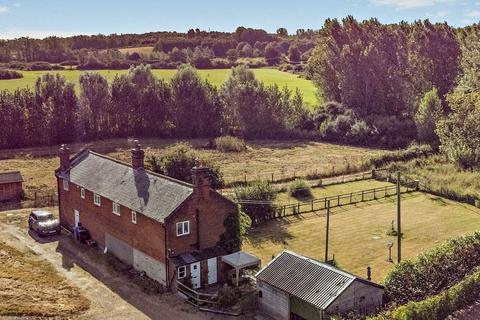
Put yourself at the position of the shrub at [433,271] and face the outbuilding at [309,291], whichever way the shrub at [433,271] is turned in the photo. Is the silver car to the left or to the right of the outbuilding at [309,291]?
right

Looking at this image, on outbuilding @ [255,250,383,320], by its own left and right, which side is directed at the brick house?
right

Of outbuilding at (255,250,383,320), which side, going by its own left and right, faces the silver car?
right

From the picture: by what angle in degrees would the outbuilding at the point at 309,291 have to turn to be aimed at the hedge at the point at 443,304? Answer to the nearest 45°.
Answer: approximately 135° to its left

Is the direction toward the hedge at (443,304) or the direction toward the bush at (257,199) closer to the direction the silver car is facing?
the hedge

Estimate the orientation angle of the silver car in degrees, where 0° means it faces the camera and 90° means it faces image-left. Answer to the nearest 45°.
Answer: approximately 315°

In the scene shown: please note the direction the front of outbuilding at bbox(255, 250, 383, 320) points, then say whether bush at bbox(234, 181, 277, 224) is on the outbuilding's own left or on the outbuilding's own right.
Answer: on the outbuilding's own right
